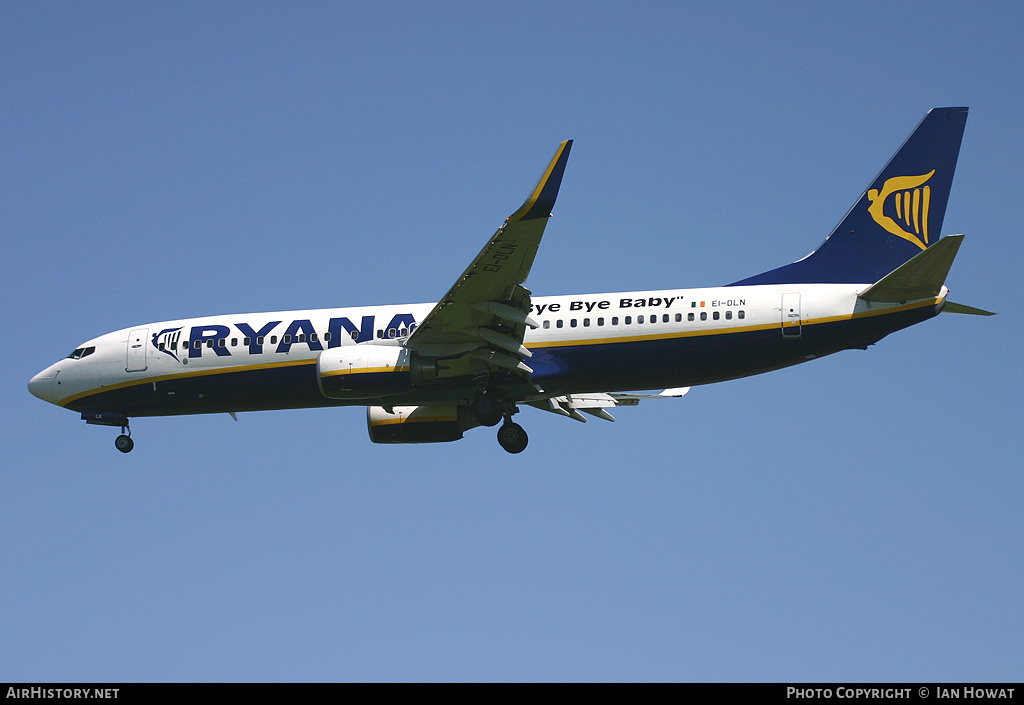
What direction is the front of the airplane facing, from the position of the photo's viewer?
facing to the left of the viewer
